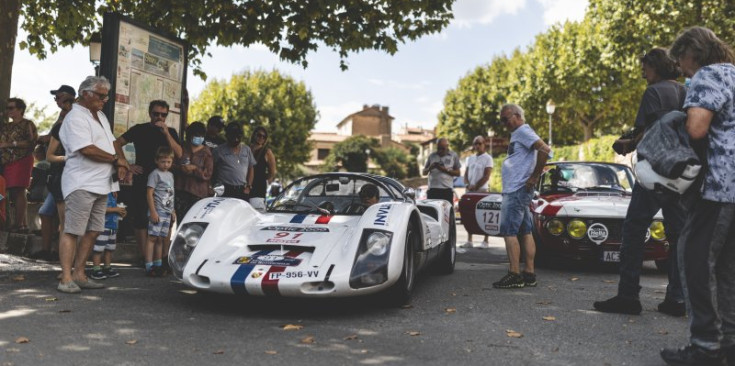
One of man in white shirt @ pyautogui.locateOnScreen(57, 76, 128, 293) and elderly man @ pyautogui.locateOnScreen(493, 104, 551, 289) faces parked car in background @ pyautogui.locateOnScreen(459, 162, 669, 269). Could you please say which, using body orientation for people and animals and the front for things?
the man in white shirt

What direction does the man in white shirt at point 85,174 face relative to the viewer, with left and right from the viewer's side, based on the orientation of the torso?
facing to the right of the viewer

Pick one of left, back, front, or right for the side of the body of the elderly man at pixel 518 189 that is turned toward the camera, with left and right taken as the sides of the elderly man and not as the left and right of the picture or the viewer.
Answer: left

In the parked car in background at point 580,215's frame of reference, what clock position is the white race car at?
The white race car is roughly at 1 o'clock from the parked car in background.

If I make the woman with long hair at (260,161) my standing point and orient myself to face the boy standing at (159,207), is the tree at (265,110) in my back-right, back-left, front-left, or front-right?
back-right

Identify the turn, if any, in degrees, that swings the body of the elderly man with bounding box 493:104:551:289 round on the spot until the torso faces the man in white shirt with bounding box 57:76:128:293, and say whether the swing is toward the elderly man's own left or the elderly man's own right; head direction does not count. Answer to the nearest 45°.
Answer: approximately 45° to the elderly man's own left
